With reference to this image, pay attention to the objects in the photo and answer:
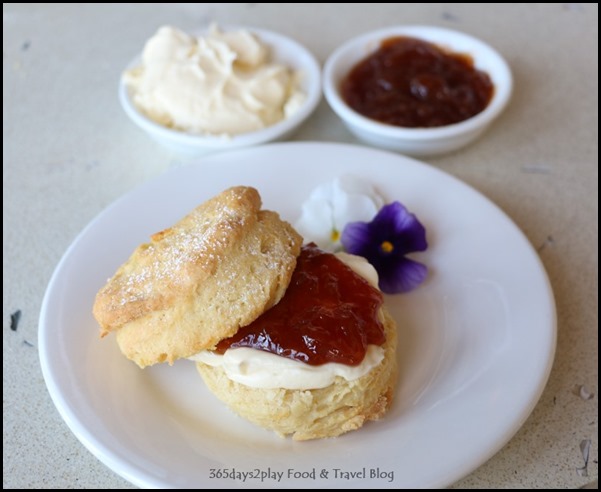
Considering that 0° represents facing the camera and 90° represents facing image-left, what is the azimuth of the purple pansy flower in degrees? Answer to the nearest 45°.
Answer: approximately 0°

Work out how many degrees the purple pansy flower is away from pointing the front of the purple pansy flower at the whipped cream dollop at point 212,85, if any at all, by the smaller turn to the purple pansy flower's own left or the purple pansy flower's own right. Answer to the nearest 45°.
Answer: approximately 135° to the purple pansy flower's own right

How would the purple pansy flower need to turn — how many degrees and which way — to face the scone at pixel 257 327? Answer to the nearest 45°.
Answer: approximately 45° to its right
